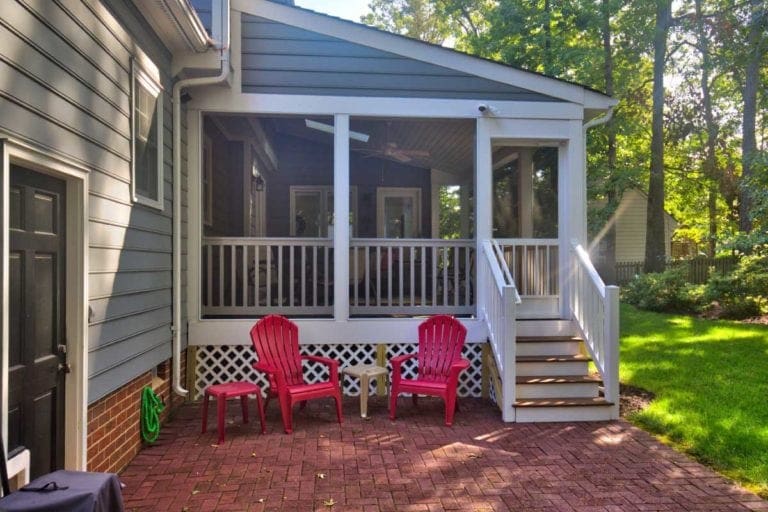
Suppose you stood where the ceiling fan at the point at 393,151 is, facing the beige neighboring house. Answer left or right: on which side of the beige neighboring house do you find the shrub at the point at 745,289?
right

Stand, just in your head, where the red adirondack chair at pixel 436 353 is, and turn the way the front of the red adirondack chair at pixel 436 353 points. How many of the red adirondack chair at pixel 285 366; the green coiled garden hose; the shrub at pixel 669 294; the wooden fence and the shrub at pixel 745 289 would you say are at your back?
3

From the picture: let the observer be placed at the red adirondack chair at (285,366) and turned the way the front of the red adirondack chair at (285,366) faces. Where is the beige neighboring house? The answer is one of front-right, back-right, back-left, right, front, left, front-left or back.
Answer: left

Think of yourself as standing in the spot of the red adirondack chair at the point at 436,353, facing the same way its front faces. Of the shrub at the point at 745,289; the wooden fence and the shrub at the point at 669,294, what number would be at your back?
3

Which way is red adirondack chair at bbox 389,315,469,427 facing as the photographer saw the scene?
facing the viewer and to the left of the viewer

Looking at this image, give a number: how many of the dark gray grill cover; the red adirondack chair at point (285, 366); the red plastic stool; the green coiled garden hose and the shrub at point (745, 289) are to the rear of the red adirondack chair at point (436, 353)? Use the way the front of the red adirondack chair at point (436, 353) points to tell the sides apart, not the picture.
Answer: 1

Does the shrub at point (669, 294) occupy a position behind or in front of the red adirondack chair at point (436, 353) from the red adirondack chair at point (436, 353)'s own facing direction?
behind

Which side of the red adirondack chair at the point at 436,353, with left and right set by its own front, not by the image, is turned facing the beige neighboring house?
back

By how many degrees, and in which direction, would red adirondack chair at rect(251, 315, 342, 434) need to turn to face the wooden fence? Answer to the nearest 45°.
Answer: approximately 90° to its left

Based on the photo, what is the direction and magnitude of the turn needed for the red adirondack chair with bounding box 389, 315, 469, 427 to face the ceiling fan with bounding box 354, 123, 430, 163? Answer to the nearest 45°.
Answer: approximately 135° to its right

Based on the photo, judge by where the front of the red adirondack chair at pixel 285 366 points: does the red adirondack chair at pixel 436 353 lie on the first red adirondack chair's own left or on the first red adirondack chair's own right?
on the first red adirondack chair's own left

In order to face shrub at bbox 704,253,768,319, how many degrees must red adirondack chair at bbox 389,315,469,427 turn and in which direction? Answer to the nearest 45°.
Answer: approximately 180°

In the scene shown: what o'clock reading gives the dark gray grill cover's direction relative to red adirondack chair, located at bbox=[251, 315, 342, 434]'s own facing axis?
The dark gray grill cover is roughly at 2 o'clock from the red adirondack chair.

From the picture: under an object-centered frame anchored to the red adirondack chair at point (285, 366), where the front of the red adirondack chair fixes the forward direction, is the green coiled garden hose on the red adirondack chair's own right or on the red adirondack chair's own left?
on the red adirondack chair's own right

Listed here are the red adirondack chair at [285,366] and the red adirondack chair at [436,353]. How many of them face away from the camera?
0

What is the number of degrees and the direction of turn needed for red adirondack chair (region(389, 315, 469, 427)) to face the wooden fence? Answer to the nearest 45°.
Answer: approximately 180°

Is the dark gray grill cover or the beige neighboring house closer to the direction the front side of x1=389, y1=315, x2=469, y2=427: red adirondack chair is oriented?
the dark gray grill cover

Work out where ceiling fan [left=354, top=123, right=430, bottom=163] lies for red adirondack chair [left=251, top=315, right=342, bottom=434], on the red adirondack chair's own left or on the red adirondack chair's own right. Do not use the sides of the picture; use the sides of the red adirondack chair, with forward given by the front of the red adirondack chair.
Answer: on the red adirondack chair's own left

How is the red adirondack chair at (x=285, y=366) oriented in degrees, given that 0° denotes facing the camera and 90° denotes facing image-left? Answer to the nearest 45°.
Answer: approximately 315°
